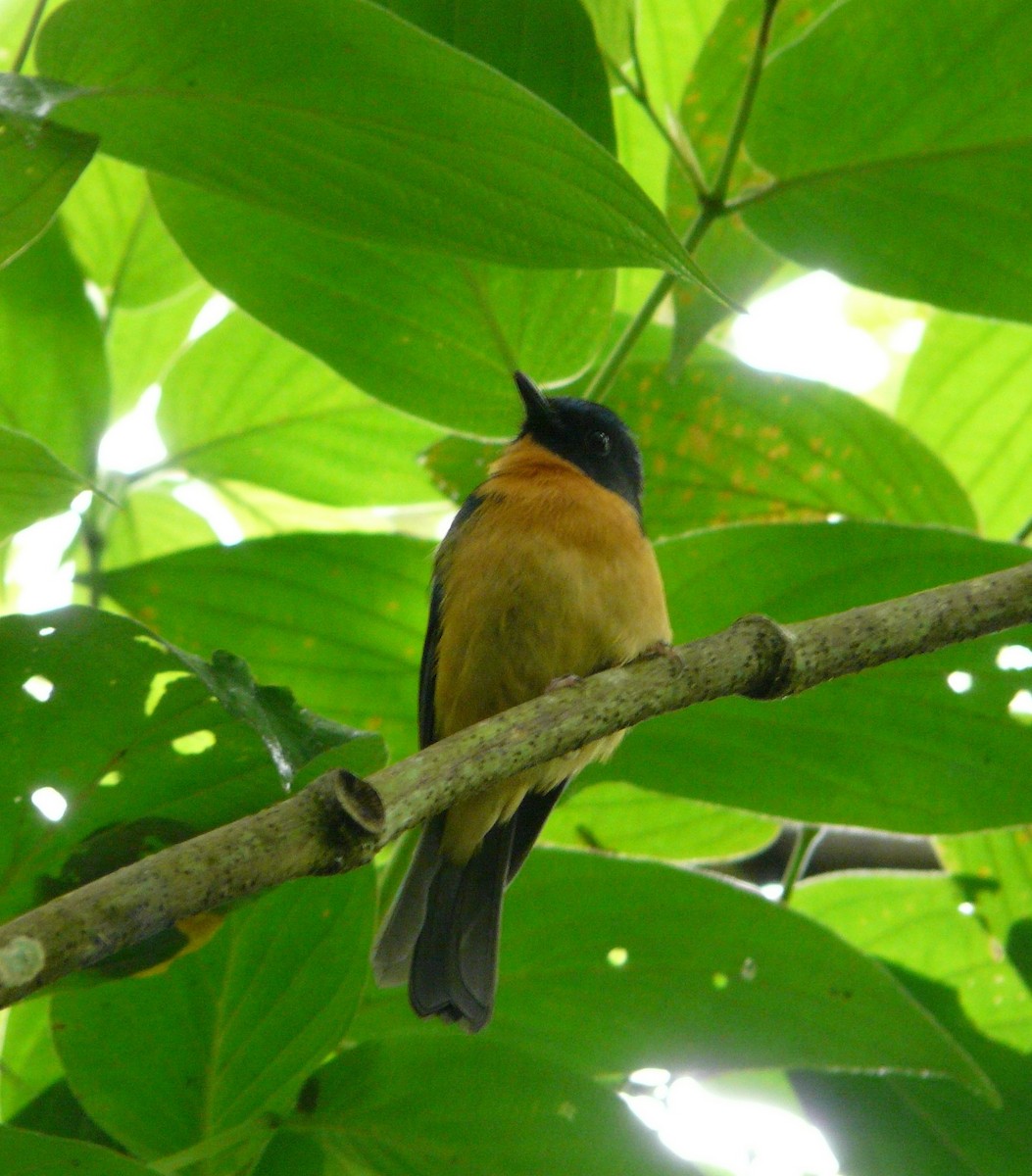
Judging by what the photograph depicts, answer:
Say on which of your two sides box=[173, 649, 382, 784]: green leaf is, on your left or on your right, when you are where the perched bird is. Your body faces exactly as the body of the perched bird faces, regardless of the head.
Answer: on your right

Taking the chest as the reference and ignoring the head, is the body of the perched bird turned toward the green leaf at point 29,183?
no

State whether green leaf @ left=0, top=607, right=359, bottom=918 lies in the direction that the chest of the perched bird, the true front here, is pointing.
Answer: no

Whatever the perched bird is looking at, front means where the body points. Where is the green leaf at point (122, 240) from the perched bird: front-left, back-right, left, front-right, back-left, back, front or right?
right

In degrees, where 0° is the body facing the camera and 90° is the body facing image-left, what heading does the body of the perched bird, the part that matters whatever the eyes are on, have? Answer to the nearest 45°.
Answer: approximately 315°
